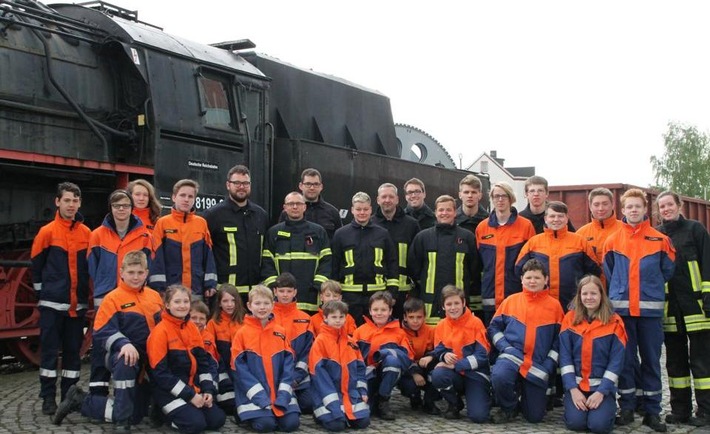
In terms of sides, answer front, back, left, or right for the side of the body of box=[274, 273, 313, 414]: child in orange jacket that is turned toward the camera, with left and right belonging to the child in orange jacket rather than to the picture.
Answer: front

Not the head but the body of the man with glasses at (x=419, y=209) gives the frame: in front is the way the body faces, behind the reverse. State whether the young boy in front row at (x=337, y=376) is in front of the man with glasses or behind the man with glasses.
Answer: in front

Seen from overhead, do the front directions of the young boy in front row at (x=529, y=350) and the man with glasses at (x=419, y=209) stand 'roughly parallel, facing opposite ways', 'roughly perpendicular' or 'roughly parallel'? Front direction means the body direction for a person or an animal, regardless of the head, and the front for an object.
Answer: roughly parallel

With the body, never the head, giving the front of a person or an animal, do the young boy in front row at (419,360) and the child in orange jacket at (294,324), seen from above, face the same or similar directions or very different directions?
same or similar directions

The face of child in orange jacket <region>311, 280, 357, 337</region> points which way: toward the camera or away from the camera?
toward the camera

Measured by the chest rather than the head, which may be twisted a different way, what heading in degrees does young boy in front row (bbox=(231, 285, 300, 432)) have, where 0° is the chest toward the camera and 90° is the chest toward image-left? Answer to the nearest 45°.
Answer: approximately 0°

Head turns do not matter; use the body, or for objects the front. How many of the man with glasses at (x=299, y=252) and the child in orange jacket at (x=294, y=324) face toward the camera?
2

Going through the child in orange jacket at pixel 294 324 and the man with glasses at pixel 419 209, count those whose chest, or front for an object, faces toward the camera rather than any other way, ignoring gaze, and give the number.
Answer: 2

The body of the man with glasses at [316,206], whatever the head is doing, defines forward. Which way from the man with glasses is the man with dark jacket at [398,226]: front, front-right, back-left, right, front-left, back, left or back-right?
left

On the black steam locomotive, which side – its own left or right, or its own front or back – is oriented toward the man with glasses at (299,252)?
left

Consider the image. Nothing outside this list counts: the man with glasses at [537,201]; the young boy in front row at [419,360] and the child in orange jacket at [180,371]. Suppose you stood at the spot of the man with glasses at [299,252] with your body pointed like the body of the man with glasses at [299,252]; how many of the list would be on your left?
2

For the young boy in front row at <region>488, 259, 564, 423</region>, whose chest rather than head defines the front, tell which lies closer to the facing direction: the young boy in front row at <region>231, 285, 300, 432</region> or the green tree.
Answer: the young boy in front row

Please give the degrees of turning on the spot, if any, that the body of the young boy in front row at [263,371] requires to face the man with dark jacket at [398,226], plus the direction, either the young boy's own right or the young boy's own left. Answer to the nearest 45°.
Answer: approximately 135° to the young boy's own left

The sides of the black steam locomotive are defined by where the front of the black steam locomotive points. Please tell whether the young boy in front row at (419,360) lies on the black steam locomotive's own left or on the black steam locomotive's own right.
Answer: on the black steam locomotive's own left

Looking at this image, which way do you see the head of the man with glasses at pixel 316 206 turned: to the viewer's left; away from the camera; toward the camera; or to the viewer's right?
toward the camera

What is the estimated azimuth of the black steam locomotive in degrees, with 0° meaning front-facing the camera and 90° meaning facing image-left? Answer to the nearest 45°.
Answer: approximately 45°

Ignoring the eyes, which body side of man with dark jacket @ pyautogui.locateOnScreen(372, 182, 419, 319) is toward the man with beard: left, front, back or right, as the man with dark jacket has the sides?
right
